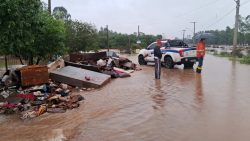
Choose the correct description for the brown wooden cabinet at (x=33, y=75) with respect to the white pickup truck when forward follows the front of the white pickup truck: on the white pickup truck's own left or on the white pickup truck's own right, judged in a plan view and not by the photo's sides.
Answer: on the white pickup truck's own left

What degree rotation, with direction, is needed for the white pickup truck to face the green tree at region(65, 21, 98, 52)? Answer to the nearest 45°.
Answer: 0° — it already faces it

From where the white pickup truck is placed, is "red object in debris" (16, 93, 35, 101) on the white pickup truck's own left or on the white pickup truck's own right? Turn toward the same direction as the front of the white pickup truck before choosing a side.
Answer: on the white pickup truck's own left

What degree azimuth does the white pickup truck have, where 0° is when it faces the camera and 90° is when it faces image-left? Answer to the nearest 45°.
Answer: approximately 135°

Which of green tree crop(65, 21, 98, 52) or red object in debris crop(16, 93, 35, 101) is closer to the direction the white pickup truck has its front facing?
the green tree

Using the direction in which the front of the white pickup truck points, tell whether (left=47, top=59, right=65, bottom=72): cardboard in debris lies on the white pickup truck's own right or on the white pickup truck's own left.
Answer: on the white pickup truck's own left
